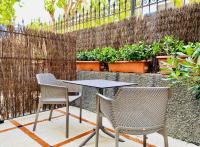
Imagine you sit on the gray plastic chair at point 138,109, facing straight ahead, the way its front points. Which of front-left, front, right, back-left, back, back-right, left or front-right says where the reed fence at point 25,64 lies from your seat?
front

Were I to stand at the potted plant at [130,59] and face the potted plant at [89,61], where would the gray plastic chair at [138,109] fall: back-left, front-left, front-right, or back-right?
back-left

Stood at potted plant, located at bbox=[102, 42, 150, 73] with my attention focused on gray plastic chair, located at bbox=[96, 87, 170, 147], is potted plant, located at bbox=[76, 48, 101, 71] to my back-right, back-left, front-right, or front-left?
back-right

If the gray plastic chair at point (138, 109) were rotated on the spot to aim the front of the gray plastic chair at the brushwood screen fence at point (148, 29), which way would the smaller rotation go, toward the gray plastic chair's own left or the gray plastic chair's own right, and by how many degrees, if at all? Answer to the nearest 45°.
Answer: approximately 45° to the gray plastic chair's own right

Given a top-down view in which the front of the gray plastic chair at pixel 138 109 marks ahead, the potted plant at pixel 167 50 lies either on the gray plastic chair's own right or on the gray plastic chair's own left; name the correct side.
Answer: on the gray plastic chair's own right

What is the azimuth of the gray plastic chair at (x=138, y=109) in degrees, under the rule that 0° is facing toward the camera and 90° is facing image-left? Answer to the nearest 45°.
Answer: approximately 135°

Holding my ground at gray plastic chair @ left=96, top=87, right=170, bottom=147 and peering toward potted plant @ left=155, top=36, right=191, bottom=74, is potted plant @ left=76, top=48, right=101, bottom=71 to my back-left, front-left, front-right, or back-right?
front-left

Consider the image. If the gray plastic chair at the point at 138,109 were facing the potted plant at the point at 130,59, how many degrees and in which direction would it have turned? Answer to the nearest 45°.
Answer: approximately 45° to its right
